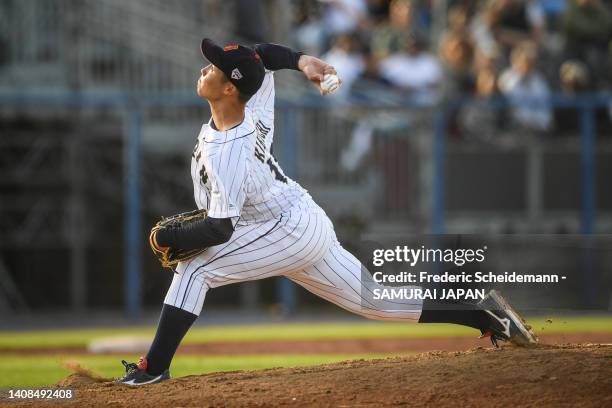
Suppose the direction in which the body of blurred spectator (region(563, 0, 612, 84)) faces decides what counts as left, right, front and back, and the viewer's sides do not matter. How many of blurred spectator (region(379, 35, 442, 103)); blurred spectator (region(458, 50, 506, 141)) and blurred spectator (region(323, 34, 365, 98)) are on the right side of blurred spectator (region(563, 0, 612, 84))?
3

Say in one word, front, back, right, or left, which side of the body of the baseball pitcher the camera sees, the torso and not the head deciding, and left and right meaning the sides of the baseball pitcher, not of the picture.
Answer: left

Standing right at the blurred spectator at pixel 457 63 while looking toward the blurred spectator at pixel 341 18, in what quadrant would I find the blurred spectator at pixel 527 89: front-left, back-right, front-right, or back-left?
back-right

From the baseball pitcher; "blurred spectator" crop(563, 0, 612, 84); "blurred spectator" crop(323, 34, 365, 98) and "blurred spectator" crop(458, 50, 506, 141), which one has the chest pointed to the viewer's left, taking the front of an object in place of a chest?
the baseball pitcher

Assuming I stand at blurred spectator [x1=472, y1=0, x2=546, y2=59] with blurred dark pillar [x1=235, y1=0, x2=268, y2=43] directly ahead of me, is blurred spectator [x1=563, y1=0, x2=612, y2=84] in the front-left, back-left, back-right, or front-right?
back-left

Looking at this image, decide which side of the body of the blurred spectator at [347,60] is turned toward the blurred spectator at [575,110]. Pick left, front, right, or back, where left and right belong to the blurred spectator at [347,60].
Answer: left

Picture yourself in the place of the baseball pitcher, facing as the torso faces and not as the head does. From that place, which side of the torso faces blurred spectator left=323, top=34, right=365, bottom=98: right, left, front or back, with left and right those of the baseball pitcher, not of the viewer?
right

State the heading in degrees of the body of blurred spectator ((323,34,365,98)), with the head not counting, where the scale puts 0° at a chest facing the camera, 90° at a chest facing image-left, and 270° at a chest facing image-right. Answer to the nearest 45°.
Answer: approximately 0°
